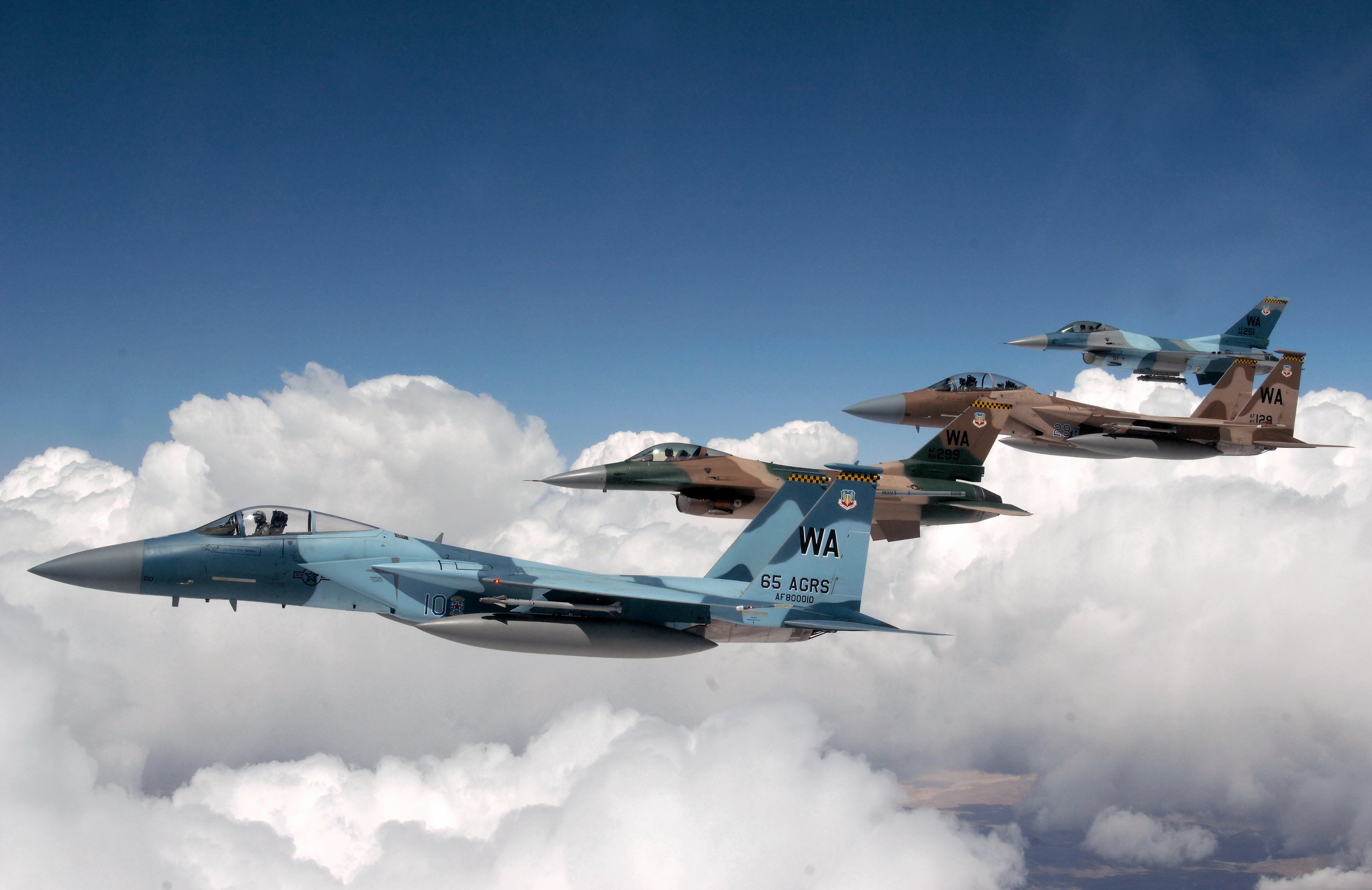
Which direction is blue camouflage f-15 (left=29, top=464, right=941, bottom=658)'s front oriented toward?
to the viewer's left

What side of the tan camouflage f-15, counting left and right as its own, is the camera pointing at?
left

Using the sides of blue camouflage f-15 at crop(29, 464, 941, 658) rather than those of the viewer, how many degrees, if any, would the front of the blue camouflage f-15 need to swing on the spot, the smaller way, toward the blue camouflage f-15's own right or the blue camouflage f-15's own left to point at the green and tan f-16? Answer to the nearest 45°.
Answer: approximately 135° to the blue camouflage f-15's own right

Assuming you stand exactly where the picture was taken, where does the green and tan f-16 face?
facing to the left of the viewer
